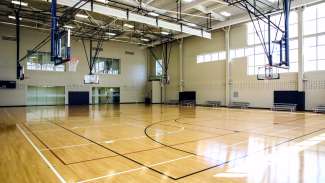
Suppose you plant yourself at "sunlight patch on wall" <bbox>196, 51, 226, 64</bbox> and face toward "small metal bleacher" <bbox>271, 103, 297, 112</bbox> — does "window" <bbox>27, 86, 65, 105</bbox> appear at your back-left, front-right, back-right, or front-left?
back-right

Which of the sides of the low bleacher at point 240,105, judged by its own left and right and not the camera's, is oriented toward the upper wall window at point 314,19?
left

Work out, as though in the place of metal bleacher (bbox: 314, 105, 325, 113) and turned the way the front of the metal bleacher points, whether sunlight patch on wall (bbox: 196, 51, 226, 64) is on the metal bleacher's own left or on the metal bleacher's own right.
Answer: on the metal bleacher's own right

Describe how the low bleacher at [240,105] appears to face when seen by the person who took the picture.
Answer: facing the viewer and to the left of the viewer

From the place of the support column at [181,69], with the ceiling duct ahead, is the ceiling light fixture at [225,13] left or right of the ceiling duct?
left

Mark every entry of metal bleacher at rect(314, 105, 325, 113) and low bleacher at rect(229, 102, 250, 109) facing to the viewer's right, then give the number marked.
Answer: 0

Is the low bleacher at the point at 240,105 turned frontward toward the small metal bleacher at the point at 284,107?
no

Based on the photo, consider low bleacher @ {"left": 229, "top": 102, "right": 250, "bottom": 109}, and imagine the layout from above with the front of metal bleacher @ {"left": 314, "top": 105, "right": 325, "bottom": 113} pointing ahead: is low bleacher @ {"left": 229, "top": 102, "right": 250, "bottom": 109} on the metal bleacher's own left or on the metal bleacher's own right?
on the metal bleacher's own right

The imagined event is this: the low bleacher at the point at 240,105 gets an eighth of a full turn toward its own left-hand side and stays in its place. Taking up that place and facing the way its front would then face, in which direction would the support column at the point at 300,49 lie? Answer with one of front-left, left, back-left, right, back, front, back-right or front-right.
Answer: front-left

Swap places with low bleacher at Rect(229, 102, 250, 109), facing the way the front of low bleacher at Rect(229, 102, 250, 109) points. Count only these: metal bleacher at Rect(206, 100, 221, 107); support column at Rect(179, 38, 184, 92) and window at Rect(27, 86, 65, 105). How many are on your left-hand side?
0

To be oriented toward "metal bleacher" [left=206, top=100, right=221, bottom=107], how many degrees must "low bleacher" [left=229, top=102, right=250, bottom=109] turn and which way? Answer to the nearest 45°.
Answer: approximately 90° to its right

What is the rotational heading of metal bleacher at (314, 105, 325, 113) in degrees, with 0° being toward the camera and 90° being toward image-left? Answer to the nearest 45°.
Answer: approximately 45°
